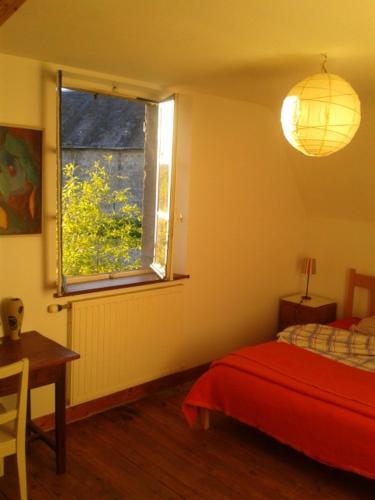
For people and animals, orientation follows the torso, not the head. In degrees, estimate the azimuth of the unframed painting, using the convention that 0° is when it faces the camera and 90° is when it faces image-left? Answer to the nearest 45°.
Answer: approximately 315°

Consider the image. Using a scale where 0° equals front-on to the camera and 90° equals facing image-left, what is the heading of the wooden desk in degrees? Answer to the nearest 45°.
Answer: approximately 315°

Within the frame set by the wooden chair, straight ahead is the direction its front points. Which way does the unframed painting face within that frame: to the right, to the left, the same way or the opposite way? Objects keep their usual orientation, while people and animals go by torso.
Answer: the opposite way

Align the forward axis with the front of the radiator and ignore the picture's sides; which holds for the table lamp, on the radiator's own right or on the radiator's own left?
on the radiator's own left

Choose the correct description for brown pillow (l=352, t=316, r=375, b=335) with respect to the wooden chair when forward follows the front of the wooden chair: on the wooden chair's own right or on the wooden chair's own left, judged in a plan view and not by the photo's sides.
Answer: on the wooden chair's own right

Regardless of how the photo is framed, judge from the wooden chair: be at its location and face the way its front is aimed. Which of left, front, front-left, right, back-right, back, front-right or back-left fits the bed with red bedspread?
back-right

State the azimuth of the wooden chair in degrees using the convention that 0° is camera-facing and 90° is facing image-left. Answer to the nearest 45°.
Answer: approximately 135°

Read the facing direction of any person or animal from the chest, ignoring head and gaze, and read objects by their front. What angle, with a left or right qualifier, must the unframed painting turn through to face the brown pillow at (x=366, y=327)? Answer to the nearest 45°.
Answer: approximately 45° to its left
